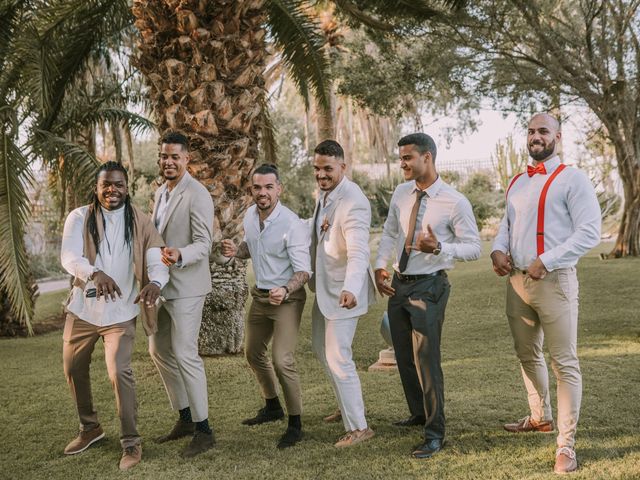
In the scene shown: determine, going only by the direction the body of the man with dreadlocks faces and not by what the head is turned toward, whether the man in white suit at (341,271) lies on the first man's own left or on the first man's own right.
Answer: on the first man's own left

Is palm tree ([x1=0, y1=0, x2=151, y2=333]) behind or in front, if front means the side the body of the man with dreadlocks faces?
behind

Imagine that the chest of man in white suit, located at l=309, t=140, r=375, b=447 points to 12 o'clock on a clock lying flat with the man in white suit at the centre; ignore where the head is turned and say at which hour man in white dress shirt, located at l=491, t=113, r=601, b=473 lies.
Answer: The man in white dress shirt is roughly at 8 o'clock from the man in white suit.

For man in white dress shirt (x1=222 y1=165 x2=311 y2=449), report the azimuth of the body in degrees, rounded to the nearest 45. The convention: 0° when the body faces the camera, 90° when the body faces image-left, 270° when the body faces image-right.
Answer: approximately 45°

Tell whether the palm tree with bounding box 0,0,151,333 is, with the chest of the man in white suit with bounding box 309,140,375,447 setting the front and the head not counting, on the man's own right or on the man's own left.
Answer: on the man's own right

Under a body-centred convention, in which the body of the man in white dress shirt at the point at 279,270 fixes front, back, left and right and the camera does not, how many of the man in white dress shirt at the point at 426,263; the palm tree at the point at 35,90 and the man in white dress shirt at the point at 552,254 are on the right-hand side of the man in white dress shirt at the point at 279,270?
1

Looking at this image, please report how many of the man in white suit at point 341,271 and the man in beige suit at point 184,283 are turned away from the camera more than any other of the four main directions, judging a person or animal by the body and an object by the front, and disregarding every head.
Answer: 0

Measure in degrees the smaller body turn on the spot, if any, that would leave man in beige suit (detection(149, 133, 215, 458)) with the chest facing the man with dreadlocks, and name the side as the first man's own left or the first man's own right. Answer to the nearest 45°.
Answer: approximately 45° to the first man's own right

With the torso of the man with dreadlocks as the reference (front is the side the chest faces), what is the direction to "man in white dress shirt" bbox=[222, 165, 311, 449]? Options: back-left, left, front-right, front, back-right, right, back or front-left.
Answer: left

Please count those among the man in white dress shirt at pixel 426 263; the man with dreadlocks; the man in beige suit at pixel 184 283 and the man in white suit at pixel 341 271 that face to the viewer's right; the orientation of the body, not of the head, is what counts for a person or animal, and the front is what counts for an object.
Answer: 0

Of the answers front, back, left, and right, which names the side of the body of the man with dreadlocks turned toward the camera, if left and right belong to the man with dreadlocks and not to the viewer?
front

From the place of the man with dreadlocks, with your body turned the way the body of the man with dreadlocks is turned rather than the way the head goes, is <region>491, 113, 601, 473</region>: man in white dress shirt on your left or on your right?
on your left

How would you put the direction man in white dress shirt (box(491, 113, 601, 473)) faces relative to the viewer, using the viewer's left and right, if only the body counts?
facing the viewer and to the left of the viewer
